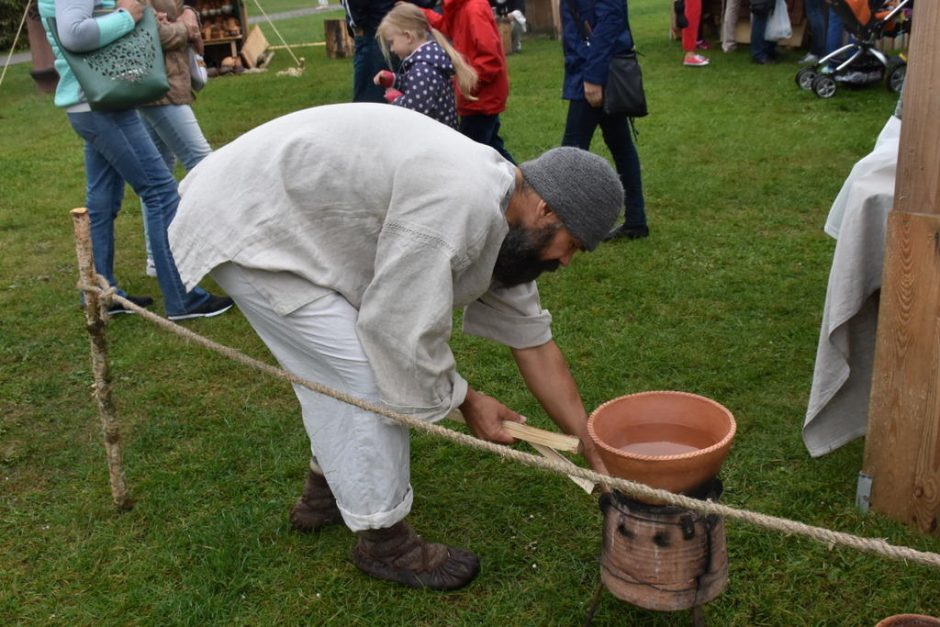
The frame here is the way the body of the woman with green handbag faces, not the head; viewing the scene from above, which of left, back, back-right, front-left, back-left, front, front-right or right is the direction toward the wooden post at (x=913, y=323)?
front-right

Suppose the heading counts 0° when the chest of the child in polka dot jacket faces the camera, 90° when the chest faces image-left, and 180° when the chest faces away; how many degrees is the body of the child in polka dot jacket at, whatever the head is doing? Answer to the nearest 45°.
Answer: approximately 90°

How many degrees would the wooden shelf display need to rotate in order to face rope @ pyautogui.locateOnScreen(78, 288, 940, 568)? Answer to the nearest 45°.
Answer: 0° — it already faces it

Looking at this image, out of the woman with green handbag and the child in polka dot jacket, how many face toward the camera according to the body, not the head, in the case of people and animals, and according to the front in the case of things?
0

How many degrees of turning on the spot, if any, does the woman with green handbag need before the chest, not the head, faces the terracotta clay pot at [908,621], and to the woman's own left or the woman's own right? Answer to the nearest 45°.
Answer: approximately 90° to the woman's own right

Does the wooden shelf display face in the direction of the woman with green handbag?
yes

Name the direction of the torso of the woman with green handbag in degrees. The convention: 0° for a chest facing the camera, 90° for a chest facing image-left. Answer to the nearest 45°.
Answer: approximately 270°
